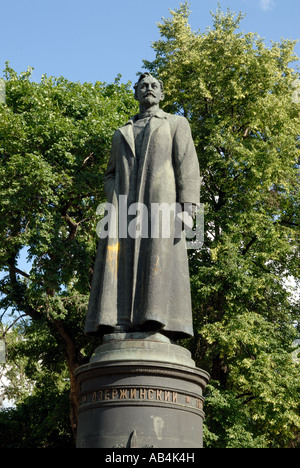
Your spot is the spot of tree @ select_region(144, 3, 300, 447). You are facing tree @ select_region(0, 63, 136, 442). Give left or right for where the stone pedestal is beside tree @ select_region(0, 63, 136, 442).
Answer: left

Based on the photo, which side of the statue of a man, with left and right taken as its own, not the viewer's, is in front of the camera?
front

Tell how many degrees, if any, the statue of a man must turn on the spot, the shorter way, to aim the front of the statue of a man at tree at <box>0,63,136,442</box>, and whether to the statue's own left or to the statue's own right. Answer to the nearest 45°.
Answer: approximately 180°
